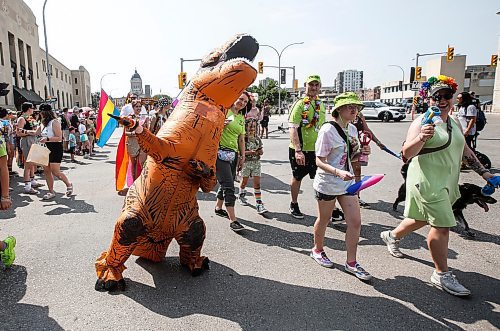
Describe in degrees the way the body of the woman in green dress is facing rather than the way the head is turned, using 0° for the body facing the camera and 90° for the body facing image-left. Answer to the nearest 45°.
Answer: approximately 315°

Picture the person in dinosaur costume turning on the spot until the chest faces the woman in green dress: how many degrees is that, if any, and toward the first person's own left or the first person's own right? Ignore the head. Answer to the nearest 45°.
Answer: approximately 45° to the first person's own left

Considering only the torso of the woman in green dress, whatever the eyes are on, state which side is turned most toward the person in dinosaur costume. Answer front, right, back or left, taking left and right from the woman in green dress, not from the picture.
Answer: right

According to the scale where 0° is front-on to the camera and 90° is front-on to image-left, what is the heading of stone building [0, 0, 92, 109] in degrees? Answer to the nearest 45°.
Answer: approximately 315°

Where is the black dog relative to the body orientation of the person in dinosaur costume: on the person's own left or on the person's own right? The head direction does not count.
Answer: on the person's own left

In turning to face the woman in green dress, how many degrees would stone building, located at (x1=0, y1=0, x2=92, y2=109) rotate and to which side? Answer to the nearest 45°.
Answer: approximately 45° to its right

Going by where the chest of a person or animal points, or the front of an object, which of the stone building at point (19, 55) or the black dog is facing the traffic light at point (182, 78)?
the stone building

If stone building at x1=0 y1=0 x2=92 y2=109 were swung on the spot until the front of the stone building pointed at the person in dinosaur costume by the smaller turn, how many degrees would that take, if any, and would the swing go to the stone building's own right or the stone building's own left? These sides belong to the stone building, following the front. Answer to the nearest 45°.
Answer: approximately 45° to the stone building's own right

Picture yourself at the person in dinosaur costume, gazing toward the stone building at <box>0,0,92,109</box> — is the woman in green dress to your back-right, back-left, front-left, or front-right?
back-right
